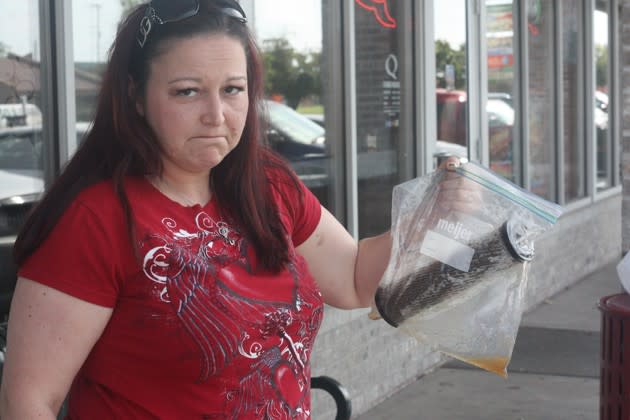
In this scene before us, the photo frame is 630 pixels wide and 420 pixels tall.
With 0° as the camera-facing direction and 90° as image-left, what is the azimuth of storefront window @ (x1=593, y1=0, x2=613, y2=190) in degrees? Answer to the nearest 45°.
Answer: approximately 315°

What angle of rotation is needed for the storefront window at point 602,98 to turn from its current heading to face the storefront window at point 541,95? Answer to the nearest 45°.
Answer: approximately 45° to its right

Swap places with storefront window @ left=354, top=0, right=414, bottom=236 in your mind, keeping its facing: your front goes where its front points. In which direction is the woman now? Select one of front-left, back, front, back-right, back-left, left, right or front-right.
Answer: front-right

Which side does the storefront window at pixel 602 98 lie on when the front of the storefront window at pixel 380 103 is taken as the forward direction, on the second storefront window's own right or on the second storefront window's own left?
on the second storefront window's own left

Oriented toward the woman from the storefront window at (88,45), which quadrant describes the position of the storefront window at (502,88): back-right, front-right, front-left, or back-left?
back-left

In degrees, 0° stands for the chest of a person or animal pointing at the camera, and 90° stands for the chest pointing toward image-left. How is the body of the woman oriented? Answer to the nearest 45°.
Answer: approximately 315°

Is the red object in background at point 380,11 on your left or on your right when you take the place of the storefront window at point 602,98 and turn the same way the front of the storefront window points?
on your right
